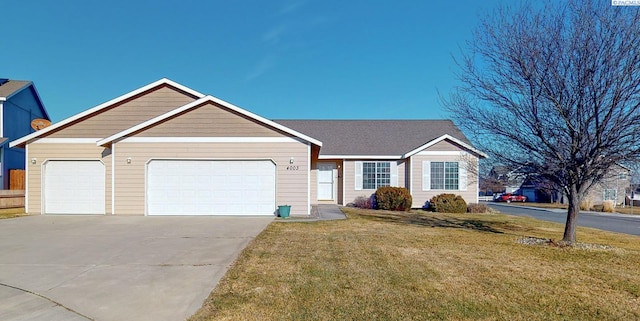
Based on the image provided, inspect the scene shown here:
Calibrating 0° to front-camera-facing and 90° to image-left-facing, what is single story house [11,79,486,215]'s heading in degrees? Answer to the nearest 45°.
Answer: approximately 0°

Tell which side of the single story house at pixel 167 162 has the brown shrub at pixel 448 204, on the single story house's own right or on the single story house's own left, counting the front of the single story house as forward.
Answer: on the single story house's own left

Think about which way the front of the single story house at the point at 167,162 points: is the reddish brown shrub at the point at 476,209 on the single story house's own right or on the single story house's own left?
on the single story house's own left

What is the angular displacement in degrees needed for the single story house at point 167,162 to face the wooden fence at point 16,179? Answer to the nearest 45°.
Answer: approximately 135° to its right

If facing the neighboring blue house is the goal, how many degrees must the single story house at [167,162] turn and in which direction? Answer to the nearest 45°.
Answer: approximately 135° to its right
